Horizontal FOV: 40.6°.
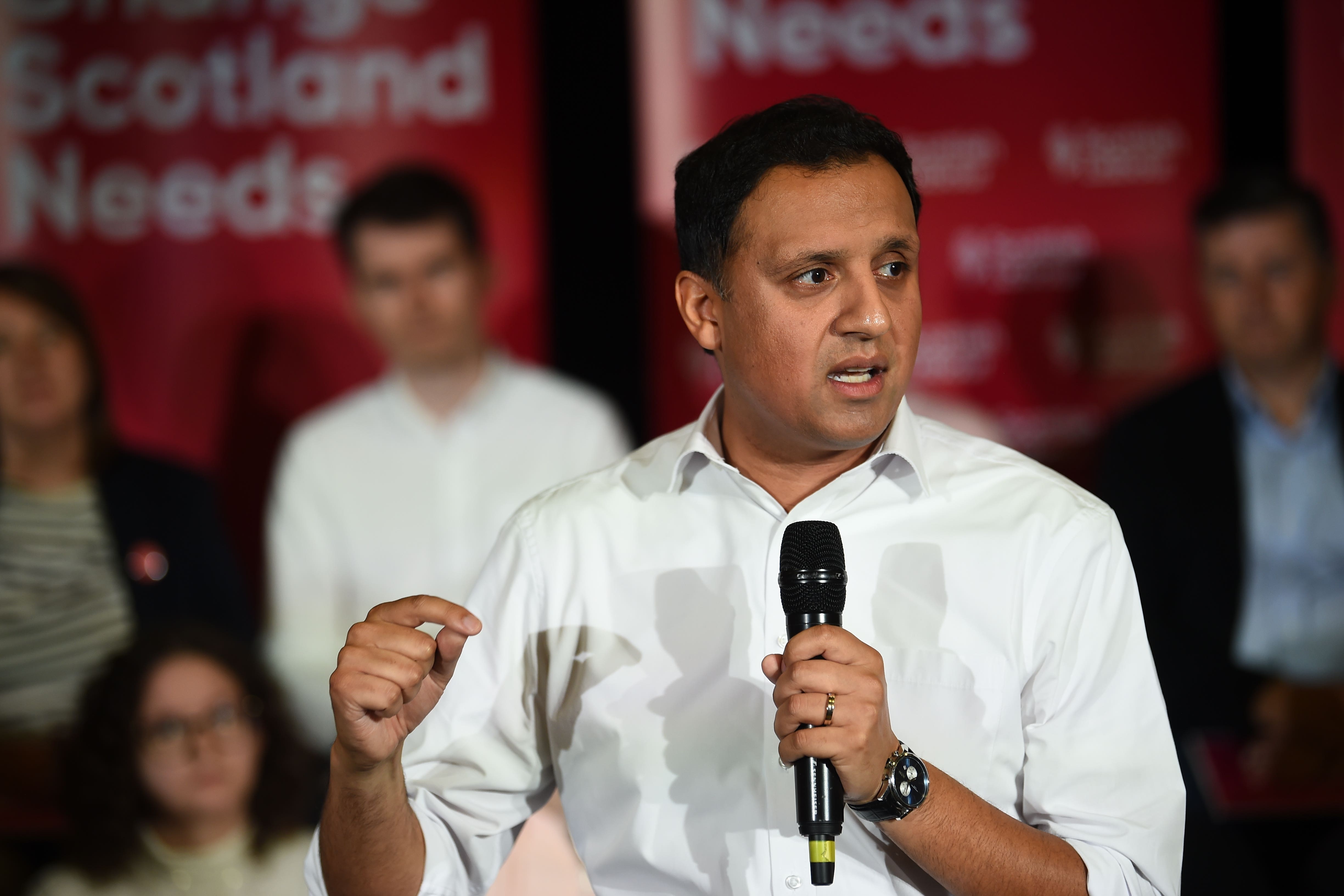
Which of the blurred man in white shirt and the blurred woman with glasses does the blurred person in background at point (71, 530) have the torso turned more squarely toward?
the blurred woman with glasses

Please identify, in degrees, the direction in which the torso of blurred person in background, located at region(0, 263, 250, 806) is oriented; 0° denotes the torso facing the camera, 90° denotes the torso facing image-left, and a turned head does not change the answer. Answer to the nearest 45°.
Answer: approximately 0°

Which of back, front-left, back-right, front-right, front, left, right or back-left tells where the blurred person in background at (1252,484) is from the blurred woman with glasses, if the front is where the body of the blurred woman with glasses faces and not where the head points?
left

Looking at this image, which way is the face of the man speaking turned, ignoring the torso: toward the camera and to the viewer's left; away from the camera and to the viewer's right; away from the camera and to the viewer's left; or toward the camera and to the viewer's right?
toward the camera and to the viewer's right

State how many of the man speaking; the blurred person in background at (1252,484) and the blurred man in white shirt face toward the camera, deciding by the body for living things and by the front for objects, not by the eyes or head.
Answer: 3

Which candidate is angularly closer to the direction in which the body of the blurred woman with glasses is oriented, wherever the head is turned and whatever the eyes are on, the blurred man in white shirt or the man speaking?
the man speaking

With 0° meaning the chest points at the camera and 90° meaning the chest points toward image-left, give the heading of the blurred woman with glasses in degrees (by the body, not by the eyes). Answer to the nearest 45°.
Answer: approximately 0°

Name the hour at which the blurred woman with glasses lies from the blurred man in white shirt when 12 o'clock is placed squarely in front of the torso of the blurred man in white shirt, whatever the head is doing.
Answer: The blurred woman with glasses is roughly at 1 o'clock from the blurred man in white shirt.
